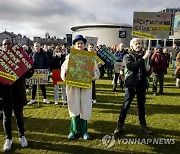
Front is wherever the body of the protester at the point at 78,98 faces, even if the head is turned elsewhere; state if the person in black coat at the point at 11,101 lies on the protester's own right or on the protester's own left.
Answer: on the protester's own right

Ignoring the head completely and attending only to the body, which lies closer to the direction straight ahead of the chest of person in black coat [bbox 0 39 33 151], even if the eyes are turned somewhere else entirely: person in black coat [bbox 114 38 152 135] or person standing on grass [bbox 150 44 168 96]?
the person in black coat

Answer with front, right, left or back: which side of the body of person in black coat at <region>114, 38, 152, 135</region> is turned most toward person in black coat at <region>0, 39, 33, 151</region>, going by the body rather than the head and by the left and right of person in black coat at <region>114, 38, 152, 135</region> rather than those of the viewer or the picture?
right

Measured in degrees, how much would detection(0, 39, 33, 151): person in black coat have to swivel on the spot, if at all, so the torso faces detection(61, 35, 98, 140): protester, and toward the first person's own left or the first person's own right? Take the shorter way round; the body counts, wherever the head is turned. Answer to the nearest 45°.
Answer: approximately 90° to the first person's own left

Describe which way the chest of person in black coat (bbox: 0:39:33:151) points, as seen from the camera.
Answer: toward the camera

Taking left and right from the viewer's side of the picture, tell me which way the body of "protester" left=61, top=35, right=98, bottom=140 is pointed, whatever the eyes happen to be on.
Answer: facing the viewer

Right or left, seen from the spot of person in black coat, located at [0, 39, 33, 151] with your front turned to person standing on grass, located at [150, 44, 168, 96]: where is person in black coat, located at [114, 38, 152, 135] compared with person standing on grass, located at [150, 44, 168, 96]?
right

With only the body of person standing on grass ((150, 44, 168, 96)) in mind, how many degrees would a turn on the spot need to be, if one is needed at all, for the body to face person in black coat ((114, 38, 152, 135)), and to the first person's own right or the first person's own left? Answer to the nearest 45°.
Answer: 0° — they already face them

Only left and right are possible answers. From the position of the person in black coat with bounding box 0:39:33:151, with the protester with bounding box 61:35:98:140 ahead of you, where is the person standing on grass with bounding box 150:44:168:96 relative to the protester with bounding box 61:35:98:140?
left

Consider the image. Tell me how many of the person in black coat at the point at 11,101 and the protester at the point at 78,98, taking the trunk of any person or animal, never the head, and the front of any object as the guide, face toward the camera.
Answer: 2

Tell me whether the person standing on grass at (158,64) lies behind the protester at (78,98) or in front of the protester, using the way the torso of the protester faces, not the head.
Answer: behind

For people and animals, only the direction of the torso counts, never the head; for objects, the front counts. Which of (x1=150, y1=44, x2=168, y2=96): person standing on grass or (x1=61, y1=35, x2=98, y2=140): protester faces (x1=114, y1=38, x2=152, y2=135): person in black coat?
the person standing on grass
